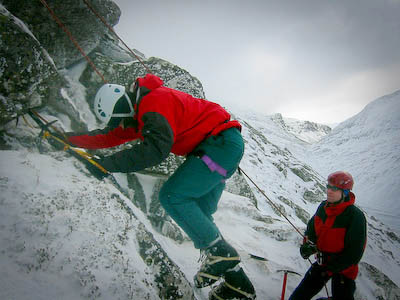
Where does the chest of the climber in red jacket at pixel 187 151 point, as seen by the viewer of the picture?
to the viewer's left

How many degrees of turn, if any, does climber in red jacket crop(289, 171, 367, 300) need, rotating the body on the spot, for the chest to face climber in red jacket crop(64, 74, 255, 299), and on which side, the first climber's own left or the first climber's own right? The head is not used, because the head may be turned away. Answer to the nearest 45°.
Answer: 0° — they already face them

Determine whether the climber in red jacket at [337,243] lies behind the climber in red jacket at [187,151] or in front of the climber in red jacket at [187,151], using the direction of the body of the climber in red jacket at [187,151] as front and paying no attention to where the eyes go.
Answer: behind
